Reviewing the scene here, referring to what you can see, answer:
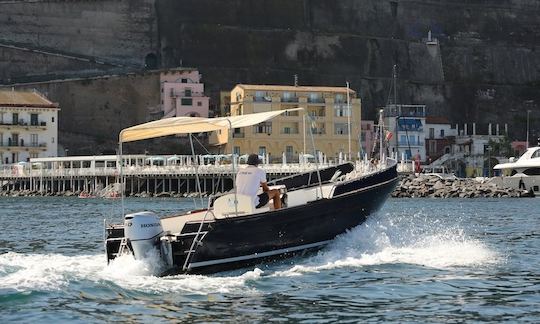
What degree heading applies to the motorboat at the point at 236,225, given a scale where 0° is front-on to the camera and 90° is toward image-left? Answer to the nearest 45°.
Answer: approximately 225°

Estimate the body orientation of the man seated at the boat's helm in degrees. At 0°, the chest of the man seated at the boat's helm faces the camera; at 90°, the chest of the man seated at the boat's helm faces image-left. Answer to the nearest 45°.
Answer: approximately 225°
